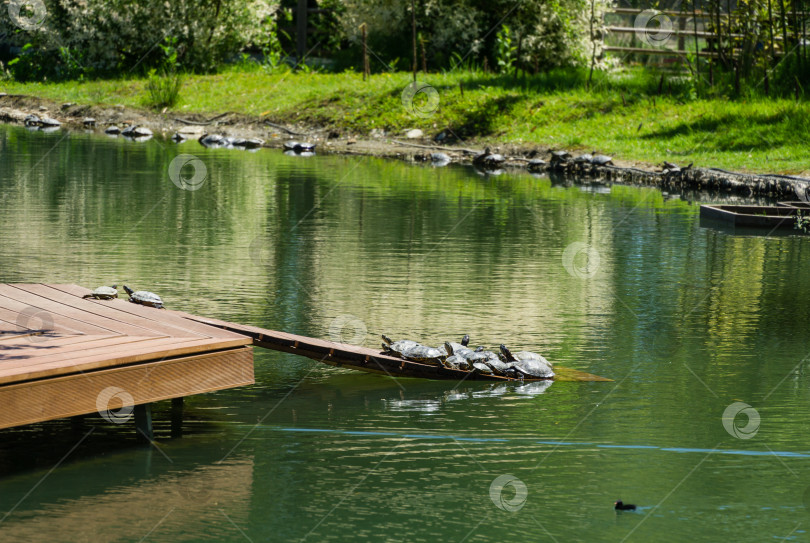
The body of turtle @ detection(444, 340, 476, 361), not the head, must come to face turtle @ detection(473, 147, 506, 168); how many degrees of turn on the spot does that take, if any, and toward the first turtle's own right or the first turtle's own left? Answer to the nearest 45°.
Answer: approximately 90° to the first turtle's own right

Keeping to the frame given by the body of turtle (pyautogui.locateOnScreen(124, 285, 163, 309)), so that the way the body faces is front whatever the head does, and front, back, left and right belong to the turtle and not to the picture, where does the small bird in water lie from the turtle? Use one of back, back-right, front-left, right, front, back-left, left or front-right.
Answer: back-left

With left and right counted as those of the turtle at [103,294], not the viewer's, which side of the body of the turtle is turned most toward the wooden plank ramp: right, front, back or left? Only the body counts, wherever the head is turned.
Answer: back

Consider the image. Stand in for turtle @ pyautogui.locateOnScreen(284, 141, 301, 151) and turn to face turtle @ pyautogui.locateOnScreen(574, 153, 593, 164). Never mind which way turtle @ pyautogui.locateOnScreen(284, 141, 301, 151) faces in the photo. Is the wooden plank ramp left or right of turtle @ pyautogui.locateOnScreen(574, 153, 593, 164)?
right

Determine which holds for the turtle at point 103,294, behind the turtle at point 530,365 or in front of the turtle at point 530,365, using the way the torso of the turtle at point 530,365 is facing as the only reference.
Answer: in front

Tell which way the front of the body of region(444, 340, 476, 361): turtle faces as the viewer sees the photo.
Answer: to the viewer's left

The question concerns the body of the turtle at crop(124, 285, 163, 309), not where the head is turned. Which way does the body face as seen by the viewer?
to the viewer's left

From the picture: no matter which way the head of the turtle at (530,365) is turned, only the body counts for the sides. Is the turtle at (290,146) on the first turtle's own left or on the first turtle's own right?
on the first turtle's own right

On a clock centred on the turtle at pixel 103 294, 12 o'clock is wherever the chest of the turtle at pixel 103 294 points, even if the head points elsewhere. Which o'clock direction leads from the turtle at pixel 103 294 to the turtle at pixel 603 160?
the turtle at pixel 603 160 is roughly at 10 o'clock from the turtle at pixel 103 294.

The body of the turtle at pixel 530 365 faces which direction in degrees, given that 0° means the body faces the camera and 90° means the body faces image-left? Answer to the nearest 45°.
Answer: approximately 90°
